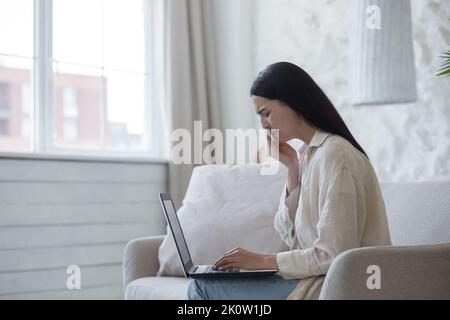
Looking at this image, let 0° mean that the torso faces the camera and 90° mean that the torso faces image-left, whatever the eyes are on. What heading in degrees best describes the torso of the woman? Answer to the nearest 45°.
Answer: approximately 90°

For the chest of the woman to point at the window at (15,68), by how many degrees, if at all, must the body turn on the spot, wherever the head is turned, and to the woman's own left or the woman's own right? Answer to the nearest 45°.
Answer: approximately 45° to the woman's own right

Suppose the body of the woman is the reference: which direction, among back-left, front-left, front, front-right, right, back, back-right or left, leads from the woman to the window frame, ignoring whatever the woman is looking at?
front-right

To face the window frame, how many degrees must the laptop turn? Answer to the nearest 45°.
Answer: approximately 135° to its left

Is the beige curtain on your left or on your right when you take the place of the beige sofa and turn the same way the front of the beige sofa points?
on your right

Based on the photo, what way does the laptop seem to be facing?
to the viewer's right

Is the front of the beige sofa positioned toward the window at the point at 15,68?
no

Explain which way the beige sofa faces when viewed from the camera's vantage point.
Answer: facing the viewer and to the left of the viewer

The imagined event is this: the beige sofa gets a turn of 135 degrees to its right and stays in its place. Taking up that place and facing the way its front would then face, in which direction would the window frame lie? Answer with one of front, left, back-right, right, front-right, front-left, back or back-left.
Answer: front-left

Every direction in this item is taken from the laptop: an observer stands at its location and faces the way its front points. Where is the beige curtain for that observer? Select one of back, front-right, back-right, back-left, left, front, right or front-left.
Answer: left

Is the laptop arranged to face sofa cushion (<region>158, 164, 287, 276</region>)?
no
